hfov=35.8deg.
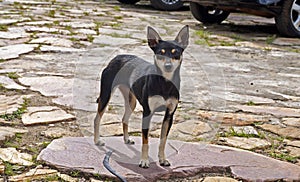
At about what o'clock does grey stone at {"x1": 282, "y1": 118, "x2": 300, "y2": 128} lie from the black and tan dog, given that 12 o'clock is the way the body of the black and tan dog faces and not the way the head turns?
The grey stone is roughly at 9 o'clock from the black and tan dog.

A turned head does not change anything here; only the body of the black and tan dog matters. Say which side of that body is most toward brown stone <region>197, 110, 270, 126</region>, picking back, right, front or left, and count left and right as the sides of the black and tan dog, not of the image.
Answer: left

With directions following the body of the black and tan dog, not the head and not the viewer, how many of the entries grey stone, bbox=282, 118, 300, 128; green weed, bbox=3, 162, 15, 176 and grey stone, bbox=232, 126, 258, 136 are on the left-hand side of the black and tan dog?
2

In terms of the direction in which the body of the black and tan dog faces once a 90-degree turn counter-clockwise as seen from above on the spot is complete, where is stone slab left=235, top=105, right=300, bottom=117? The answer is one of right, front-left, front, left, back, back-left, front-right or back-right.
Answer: front

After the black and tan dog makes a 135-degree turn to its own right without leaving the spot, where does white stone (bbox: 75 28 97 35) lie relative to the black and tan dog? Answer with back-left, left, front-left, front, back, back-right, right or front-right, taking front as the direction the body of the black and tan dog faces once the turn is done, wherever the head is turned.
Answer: right

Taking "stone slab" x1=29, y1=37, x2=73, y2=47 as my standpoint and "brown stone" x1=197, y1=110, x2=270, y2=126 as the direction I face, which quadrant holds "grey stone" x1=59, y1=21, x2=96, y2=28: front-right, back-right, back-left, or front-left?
back-left

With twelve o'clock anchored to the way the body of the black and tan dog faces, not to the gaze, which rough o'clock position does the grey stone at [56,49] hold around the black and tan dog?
The grey stone is roughly at 7 o'clock from the black and tan dog.

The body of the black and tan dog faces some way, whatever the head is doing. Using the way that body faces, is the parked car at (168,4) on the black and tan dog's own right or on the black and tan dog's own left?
on the black and tan dog's own left

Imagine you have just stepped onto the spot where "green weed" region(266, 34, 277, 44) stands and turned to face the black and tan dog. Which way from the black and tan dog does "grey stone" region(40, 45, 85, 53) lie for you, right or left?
right

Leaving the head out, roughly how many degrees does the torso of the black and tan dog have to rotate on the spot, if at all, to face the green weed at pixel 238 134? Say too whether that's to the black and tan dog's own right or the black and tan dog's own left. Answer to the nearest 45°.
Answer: approximately 90° to the black and tan dog's own left

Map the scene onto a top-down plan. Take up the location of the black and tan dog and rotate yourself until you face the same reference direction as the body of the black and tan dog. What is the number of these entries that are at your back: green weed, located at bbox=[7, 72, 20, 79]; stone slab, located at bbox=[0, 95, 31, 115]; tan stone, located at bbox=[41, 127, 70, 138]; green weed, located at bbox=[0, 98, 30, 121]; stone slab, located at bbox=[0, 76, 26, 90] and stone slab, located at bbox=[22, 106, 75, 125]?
6

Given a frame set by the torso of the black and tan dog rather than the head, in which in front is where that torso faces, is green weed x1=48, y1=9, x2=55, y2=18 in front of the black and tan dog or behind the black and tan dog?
behind

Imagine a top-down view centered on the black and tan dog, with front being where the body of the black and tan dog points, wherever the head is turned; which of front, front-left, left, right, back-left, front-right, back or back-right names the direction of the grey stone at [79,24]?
back-left

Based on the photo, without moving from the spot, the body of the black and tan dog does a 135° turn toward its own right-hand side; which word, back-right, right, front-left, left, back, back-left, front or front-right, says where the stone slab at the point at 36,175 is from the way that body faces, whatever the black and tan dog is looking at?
front

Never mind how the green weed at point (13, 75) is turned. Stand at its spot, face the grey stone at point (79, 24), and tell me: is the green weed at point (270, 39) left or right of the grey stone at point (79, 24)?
right

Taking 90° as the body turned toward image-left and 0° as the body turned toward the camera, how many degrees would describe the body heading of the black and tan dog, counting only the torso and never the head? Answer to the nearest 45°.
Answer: approximately 315°

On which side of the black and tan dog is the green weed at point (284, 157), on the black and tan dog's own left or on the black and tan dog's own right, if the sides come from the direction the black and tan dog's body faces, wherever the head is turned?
on the black and tan dog's own left
